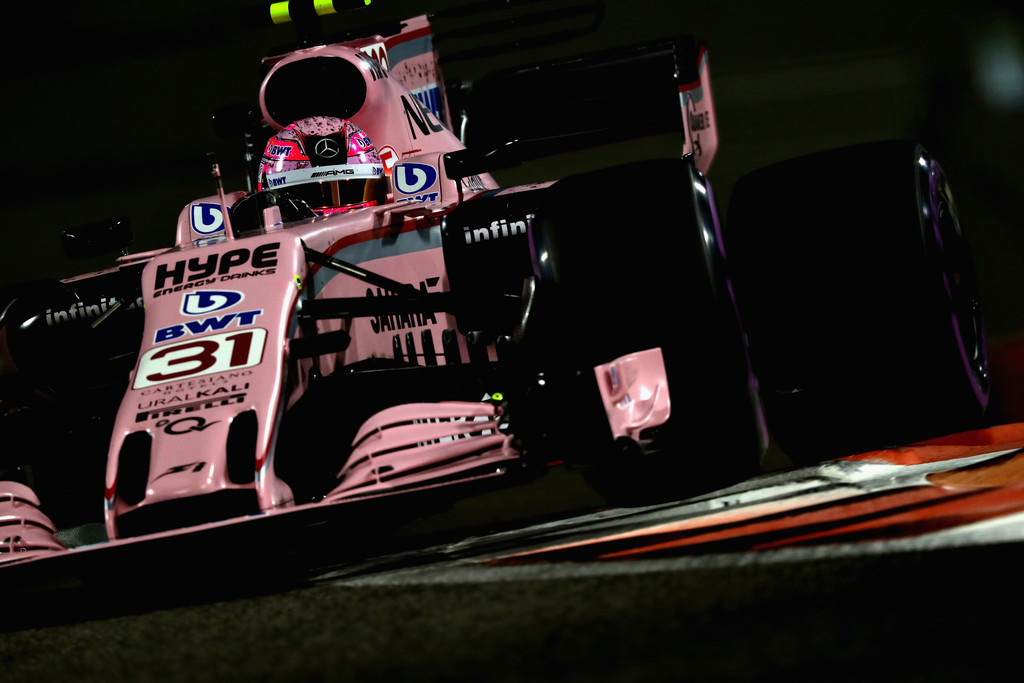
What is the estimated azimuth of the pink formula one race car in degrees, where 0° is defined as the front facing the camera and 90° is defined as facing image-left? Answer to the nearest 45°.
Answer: approximately 45°
